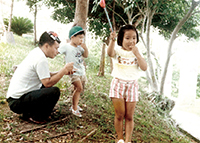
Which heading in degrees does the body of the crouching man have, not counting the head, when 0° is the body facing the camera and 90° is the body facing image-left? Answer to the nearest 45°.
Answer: approximately 270°

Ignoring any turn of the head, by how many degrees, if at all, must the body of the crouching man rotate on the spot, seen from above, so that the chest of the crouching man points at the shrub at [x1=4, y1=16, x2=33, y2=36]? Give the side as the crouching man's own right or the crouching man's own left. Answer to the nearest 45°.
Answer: approximately 90° to the crouching man's own left

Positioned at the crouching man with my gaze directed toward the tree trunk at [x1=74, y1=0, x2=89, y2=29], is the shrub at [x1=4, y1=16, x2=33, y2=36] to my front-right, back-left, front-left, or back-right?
front-left

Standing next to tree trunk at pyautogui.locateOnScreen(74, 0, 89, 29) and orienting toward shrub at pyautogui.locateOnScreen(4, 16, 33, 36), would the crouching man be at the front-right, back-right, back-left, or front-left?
back-left

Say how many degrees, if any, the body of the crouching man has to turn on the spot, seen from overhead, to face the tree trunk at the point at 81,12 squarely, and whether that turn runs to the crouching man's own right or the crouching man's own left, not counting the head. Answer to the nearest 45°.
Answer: approximately 45° to the crouching man's own left

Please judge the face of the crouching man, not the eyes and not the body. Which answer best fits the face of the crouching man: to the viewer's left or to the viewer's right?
to the viewer's right

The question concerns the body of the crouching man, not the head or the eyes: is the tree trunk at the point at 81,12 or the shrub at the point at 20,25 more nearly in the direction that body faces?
the tree trunk
